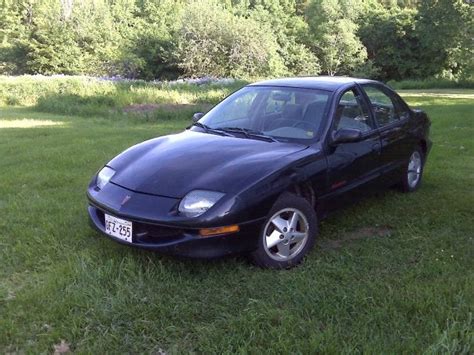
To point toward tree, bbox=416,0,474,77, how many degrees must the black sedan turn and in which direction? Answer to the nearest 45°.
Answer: approximately 135° to its right

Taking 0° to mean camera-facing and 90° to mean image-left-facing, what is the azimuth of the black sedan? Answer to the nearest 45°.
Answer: approximately 45°

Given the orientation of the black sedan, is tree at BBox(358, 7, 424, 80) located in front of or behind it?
behind

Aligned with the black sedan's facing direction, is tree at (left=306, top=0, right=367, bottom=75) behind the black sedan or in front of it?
behind
